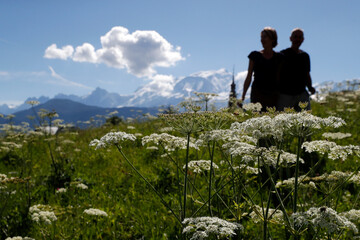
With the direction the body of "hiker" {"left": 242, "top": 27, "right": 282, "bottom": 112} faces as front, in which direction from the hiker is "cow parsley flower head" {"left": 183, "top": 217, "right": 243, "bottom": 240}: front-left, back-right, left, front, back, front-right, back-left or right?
front

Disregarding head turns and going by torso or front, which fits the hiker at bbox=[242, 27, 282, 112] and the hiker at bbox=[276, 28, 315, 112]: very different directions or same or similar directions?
same or similar directions

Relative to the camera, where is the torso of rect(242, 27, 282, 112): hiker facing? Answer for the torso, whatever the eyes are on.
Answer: toward the camera

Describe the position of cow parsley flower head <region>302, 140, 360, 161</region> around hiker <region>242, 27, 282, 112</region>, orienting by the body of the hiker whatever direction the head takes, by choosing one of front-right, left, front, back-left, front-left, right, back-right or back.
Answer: front

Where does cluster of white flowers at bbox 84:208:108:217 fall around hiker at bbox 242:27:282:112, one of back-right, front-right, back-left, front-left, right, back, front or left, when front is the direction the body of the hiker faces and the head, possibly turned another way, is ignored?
front-right

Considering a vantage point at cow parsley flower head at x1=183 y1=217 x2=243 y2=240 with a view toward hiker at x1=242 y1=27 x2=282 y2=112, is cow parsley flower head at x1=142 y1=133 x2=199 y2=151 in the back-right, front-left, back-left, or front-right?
front-left

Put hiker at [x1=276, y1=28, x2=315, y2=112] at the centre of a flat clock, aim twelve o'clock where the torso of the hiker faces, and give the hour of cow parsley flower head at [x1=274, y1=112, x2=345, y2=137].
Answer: The cow parsley flower head is roughly at 12 o'clock from the hiker.

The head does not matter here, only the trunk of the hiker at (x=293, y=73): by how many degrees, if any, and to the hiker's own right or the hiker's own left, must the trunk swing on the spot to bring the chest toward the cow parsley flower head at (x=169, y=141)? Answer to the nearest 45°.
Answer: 0° — they already face it

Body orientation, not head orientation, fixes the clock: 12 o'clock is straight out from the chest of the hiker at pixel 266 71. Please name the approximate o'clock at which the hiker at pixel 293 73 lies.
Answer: the hiker at pixel 293 73 is roughly at 8 o'clock from the hiker at pixel 266 71.

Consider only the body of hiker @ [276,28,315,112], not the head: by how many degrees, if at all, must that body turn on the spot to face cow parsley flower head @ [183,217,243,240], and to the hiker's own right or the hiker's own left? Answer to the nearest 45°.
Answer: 0° — they already face it

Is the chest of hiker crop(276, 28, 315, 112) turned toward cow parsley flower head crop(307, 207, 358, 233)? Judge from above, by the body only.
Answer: yes

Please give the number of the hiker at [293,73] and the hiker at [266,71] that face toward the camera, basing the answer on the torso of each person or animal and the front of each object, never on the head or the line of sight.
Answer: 2
